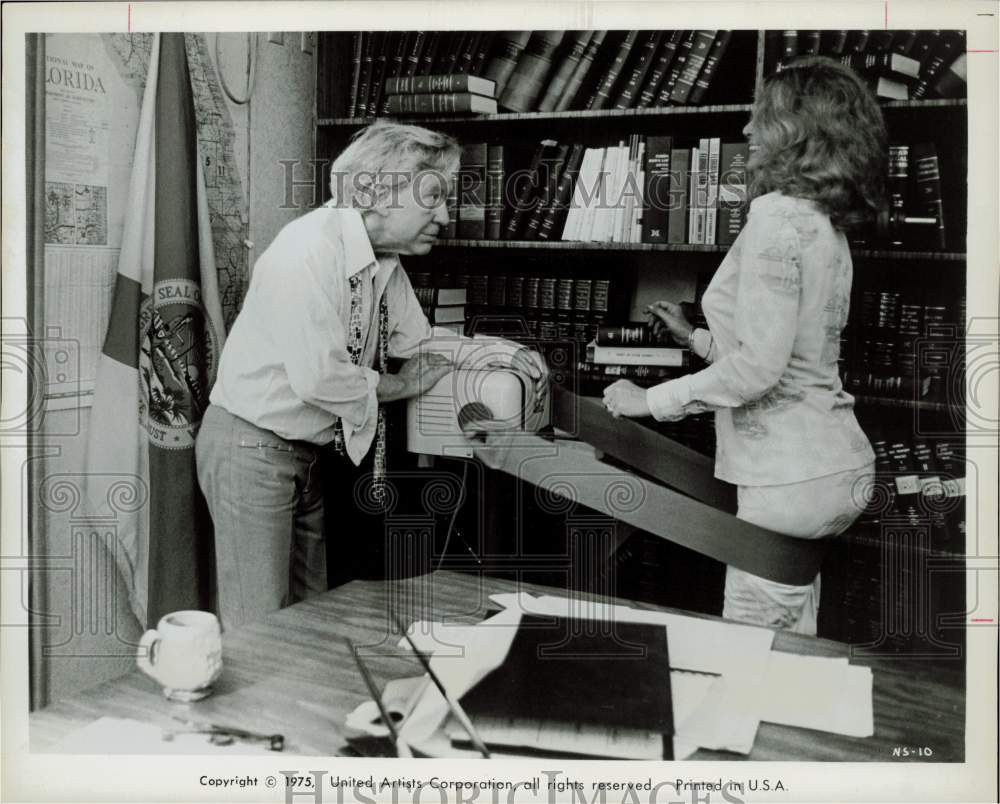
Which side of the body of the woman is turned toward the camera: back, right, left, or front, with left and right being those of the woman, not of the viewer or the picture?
left

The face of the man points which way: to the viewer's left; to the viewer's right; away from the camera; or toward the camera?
to the viewer's right

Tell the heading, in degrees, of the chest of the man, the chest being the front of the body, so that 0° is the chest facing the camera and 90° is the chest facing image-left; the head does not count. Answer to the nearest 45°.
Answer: approximately 270°

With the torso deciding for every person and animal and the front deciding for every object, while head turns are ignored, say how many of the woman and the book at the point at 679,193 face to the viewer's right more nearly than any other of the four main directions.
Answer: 0

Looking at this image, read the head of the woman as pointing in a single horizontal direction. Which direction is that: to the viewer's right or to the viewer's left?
to the viewer's left

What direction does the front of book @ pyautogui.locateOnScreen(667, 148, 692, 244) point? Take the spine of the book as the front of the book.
toward the camera

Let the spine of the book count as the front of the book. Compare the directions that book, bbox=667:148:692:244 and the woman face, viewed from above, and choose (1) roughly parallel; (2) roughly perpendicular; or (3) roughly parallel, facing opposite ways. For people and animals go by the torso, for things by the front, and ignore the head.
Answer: roughly perpendicular

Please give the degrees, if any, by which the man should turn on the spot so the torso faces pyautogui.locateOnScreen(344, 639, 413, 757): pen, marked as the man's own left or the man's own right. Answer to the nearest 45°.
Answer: approximately 90° to the man's own right

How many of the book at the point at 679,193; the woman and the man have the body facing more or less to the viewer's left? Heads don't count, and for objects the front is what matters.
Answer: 1

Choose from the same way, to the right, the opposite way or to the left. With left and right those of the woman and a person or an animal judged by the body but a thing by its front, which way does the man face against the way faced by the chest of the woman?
the opposite way
